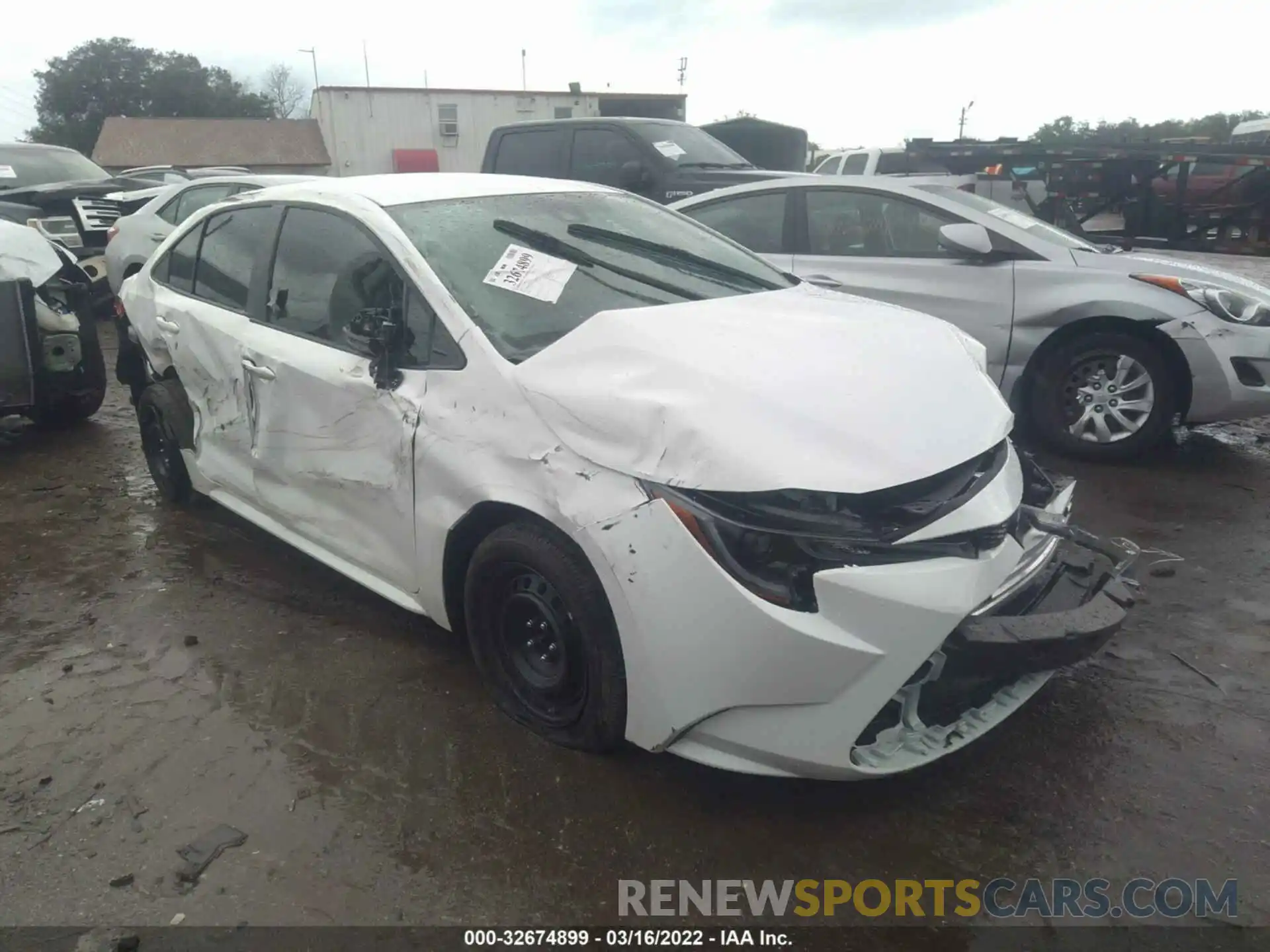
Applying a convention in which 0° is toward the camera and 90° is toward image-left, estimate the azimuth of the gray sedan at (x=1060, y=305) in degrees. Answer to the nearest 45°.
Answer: approximately 270°

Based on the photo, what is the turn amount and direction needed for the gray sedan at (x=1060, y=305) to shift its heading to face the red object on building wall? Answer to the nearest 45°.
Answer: approximately 135° to its left

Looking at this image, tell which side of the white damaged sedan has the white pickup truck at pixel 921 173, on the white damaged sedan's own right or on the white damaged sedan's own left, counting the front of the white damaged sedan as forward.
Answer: on the white damaged sedan's own left

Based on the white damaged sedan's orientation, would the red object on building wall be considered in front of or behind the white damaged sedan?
behind

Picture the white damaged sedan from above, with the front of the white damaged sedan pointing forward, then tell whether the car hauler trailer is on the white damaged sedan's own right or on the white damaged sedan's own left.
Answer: on the white damaged sedan's own left

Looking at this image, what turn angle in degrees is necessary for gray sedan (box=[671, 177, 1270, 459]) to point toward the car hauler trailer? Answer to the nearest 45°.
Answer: approximately 90° to its left

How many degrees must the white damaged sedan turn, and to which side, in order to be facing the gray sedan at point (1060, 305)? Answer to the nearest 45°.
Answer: approximately 90° to its left

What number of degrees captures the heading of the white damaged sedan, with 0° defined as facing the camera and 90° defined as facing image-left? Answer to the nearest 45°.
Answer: approximately 315°

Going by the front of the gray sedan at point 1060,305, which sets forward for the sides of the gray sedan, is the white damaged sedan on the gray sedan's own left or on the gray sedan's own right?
on the gray sedan's own right

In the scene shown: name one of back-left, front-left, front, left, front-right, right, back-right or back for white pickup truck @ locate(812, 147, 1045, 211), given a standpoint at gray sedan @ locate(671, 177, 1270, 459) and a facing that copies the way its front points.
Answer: left

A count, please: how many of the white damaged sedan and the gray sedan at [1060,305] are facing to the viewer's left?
0
